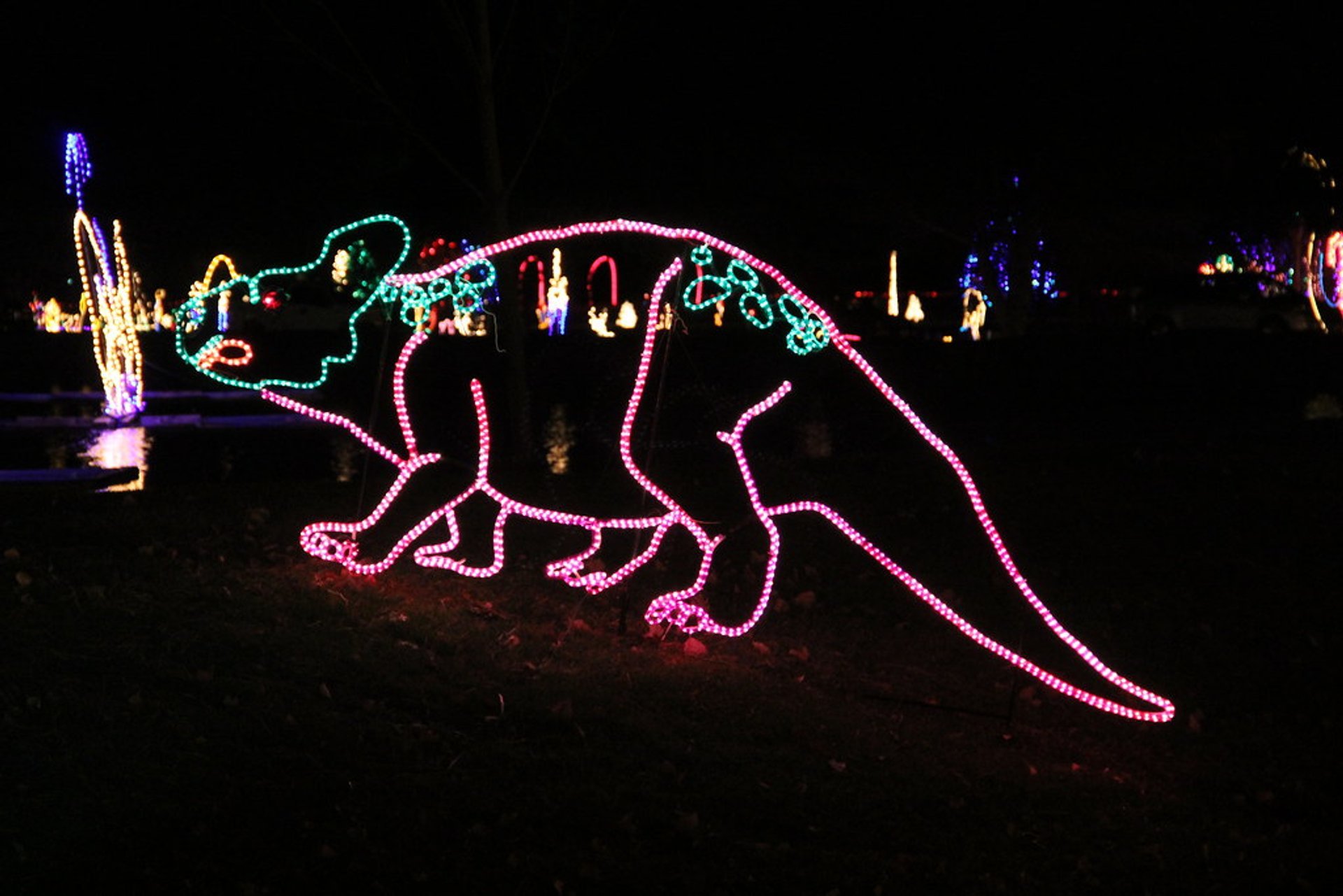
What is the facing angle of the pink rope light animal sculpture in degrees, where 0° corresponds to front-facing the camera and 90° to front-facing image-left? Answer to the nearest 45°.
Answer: approximately 90°
